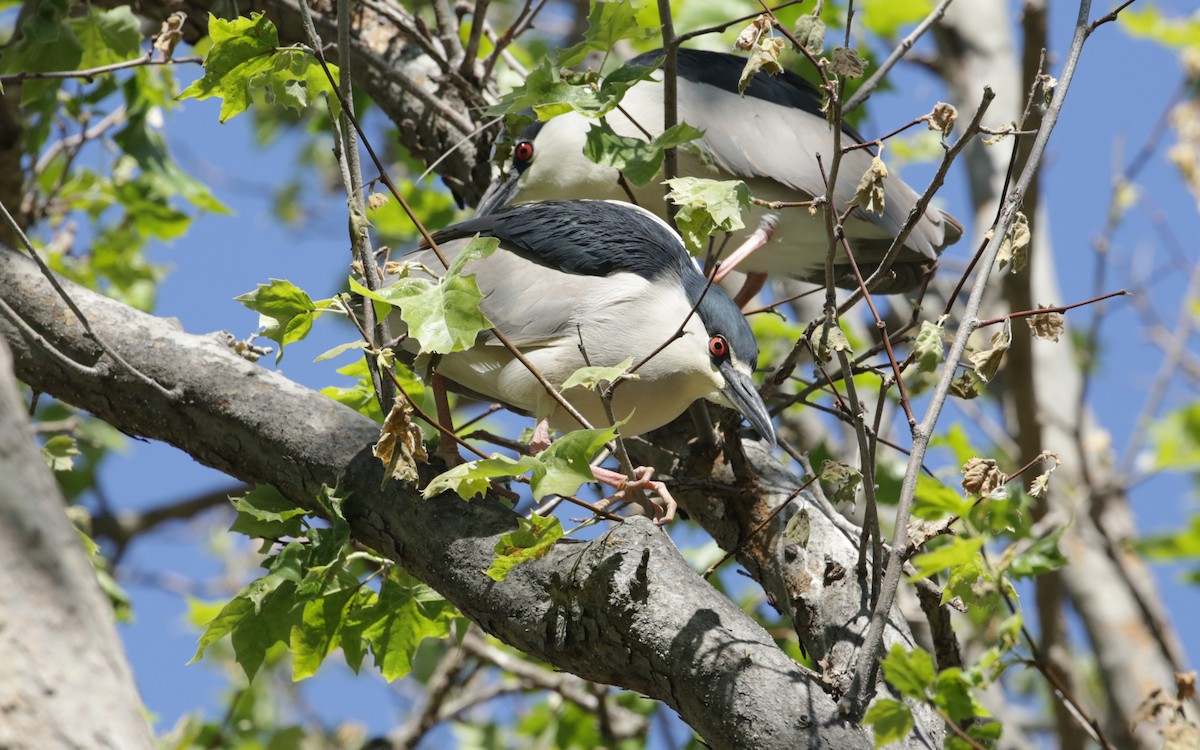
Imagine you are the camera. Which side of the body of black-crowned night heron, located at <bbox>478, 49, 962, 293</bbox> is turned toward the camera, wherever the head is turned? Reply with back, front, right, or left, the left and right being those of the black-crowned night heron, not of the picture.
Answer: left

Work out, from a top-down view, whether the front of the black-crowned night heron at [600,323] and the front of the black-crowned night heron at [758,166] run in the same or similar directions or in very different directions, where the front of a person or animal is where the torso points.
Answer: very different directions

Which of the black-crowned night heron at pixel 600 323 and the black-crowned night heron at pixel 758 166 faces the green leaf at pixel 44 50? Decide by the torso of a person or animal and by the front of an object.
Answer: the black-crowned night heron at pixel 758 166

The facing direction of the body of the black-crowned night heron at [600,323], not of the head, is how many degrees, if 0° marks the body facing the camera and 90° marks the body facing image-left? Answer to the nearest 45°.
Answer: approximately 270°

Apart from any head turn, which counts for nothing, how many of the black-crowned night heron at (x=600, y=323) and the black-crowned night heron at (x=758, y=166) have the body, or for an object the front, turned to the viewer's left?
1
